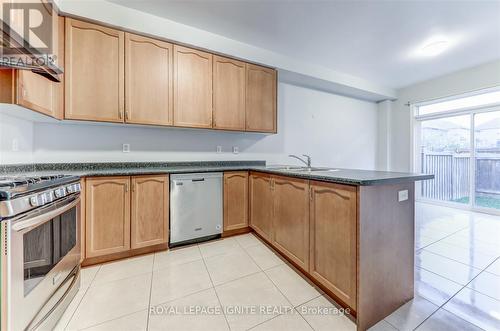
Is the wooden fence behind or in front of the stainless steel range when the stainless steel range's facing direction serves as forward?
in front

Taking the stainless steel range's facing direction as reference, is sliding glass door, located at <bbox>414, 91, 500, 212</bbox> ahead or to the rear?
ahead

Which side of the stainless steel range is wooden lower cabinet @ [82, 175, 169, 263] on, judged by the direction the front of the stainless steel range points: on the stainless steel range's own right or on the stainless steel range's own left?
on the stainless steel range's own left

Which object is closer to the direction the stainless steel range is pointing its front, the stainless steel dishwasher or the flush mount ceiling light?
the flush mount ceiling light
